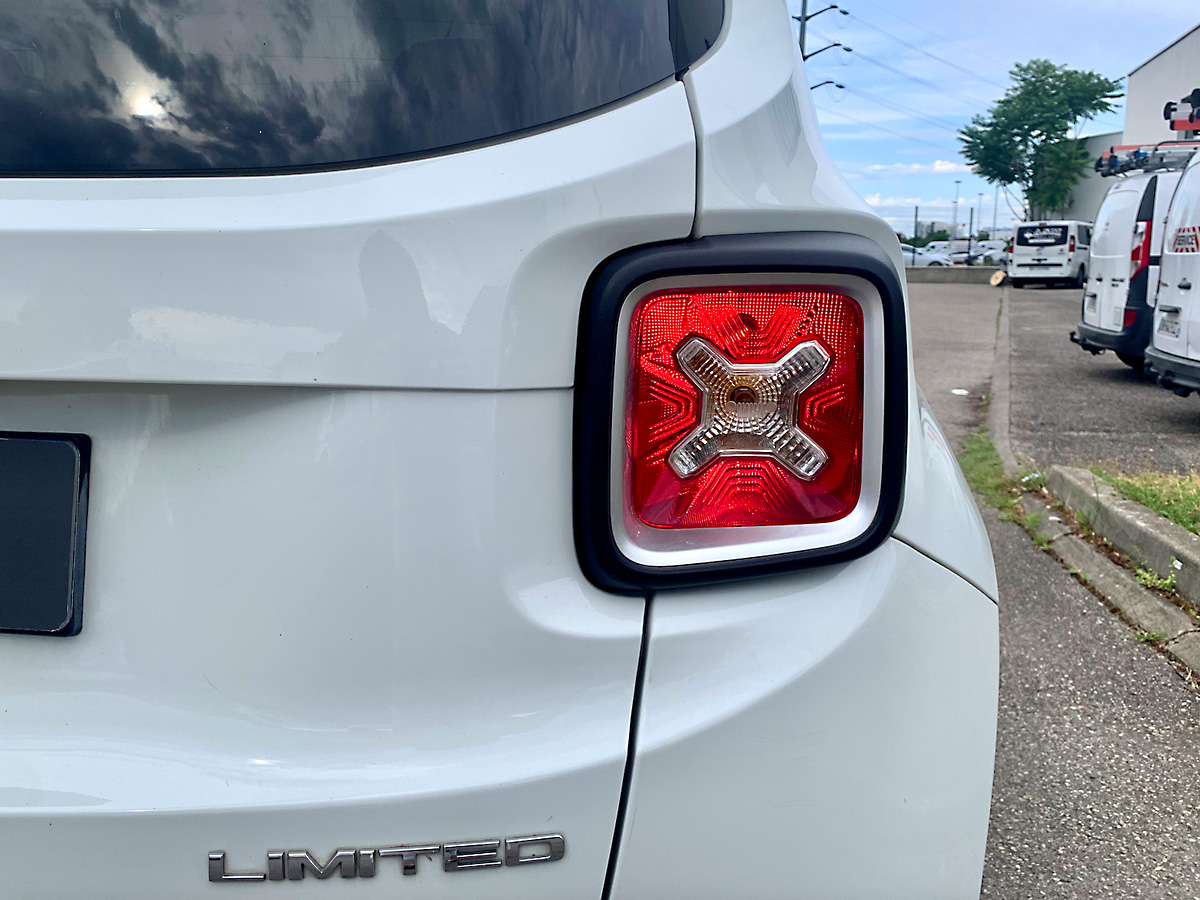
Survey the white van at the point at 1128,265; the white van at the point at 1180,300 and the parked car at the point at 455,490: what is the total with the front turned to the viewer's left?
0

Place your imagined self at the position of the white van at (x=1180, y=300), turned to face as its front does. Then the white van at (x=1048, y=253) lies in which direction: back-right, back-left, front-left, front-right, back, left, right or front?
front-left

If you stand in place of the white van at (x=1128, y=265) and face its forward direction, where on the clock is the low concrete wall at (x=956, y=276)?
The low concrete wall is roughly at 10 o'clock from the white van.

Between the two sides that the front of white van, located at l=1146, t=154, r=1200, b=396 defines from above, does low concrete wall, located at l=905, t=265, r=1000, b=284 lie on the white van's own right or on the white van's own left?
on the white van's own left

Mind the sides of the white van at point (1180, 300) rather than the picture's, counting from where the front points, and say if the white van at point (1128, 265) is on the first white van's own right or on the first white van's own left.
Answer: on the first white van's own left

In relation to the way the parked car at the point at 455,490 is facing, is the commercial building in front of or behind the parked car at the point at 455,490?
in front

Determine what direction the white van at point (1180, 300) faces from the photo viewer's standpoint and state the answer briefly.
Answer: facing away from the viewer and to the right of the viewer

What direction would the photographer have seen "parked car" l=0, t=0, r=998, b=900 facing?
facing away from the viewer

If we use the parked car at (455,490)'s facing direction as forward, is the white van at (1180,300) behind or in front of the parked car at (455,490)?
in front

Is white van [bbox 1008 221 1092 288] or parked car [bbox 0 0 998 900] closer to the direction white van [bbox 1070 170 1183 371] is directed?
the white van
